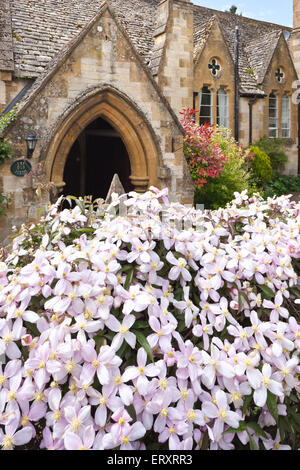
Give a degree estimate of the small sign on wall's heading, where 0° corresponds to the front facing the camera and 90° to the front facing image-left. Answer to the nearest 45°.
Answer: approximately 0°

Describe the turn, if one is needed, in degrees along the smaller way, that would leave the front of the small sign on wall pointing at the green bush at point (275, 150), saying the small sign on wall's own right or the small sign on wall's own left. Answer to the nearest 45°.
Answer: approximately 135° to the small sign on wall's own left

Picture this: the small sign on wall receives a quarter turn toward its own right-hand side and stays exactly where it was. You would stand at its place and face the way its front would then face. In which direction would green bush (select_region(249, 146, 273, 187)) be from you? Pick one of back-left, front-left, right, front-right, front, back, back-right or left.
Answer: back-right
